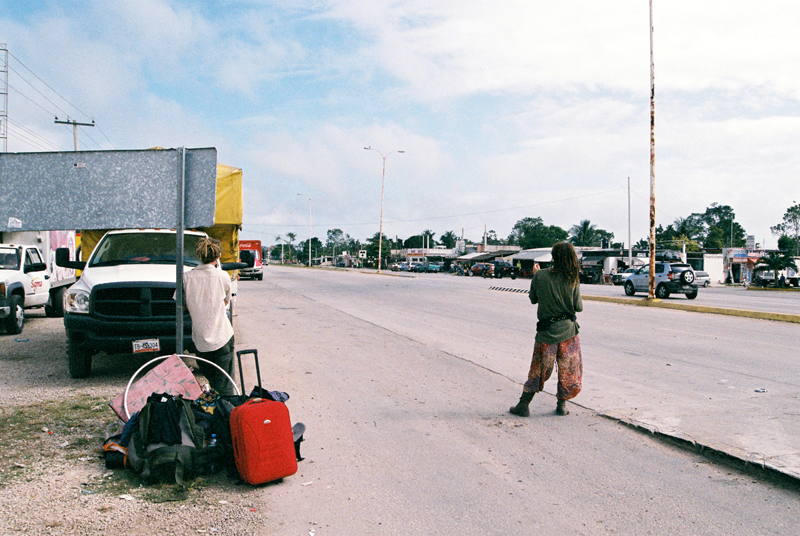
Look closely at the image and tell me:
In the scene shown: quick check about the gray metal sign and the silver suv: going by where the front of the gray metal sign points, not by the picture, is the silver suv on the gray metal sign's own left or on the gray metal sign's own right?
on the gray metal sign's own right

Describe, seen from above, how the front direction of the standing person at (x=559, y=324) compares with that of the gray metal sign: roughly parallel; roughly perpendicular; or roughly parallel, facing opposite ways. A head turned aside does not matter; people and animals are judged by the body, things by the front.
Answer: roughly parallel

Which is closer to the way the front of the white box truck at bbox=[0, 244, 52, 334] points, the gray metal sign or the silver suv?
the gray metal sign

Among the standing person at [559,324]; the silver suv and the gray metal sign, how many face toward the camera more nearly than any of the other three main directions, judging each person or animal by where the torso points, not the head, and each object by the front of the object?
0

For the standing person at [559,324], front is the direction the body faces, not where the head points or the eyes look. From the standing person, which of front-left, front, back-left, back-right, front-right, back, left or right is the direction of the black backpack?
left

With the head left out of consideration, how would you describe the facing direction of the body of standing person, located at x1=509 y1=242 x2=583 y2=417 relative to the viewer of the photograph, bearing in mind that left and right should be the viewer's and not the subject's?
facing away from the viewer and to the left of the viewer

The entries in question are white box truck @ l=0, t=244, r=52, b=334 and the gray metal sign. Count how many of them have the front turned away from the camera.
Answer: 1

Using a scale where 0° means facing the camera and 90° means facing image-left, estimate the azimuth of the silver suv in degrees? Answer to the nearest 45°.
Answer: approximately 135°

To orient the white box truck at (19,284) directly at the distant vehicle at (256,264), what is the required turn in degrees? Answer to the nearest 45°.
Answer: approximately 180°

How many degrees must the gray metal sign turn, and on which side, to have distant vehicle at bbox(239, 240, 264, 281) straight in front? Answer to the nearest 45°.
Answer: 0° — it already faces it

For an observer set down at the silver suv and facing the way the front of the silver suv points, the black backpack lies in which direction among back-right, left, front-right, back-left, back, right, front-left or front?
back-left

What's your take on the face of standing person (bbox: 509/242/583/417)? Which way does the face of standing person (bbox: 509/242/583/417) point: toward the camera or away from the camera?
away from the camera

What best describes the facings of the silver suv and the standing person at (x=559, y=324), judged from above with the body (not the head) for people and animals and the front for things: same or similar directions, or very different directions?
same or similar directions

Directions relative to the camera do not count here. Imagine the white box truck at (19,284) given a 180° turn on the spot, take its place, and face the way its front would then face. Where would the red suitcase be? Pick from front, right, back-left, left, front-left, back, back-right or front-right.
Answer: back-right

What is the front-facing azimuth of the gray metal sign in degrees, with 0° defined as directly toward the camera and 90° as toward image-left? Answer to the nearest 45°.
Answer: approximately 180°
